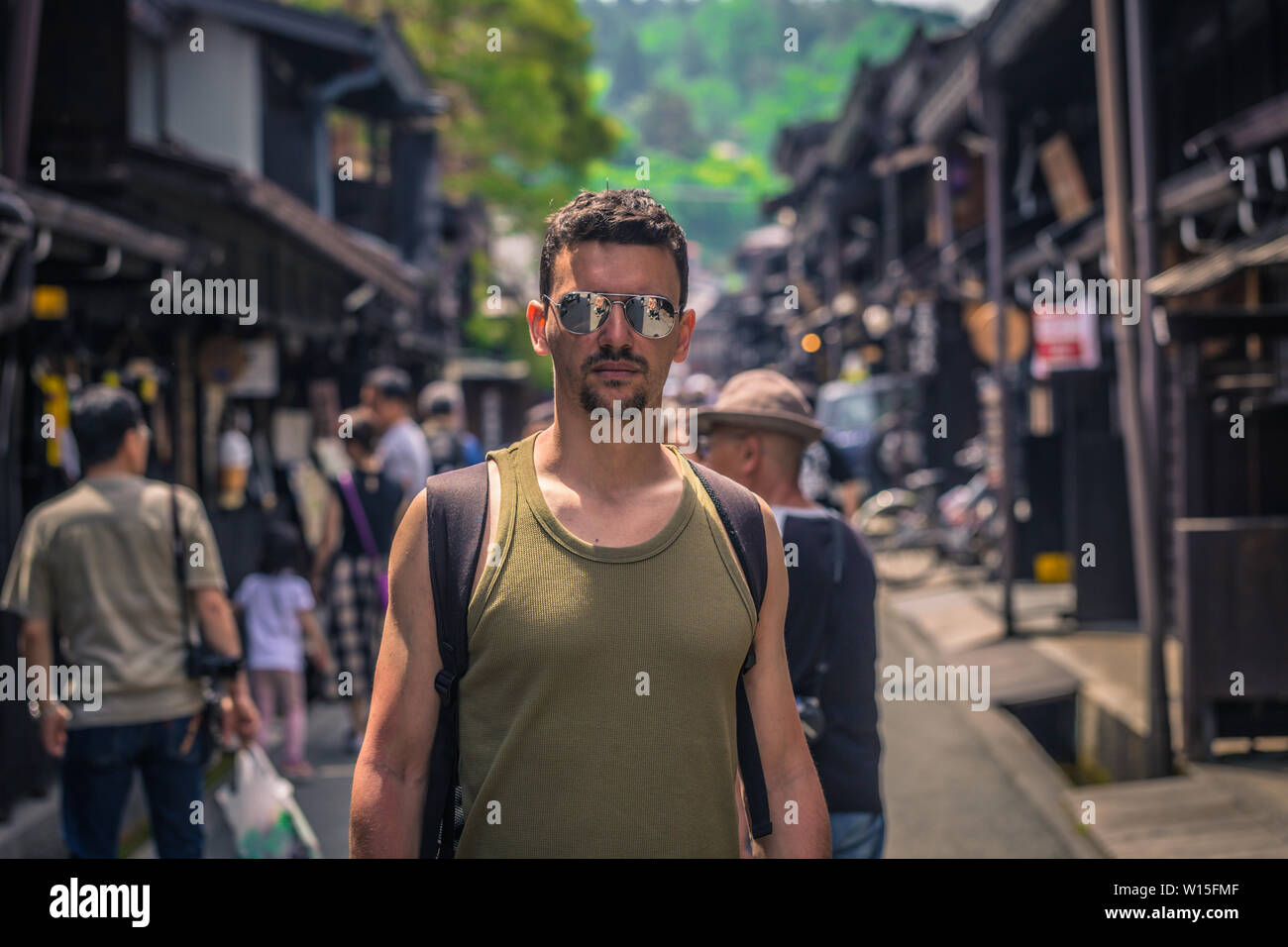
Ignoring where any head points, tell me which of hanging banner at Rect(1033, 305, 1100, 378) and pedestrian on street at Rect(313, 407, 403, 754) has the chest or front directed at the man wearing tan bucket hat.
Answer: the hanging banner

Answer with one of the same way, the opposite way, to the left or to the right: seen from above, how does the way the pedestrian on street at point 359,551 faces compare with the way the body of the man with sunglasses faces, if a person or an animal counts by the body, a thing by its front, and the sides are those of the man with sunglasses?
the opposite way

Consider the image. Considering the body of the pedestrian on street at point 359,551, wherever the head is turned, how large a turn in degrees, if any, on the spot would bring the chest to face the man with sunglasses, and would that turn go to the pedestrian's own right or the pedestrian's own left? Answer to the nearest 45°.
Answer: approximately 180°

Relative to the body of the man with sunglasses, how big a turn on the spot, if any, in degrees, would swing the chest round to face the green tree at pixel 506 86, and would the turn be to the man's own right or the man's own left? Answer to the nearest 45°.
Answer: approximately 180°

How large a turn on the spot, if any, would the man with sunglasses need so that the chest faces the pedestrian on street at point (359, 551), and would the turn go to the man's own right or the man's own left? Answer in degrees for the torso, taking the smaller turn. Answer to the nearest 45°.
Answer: approximately 180°

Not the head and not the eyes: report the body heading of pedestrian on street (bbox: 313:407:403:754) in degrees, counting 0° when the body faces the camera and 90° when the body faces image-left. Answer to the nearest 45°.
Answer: approximately 180°

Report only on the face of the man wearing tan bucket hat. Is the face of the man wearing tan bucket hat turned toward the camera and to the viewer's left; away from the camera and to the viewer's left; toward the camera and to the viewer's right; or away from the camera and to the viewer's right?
away from the camera and to the viewer's left

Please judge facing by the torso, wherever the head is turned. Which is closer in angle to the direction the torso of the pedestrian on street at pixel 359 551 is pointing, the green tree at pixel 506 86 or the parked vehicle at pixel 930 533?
the green tree

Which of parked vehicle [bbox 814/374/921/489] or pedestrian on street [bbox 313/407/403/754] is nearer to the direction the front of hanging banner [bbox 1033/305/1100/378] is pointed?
the pedestrian on street

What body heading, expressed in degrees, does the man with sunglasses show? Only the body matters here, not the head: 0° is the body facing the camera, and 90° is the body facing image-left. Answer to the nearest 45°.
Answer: approximately 0°

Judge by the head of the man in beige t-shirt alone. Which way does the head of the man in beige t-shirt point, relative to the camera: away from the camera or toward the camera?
away from the camera

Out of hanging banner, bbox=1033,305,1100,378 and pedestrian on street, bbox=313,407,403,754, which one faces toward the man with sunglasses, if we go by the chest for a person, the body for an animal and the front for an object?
the hanging banner
